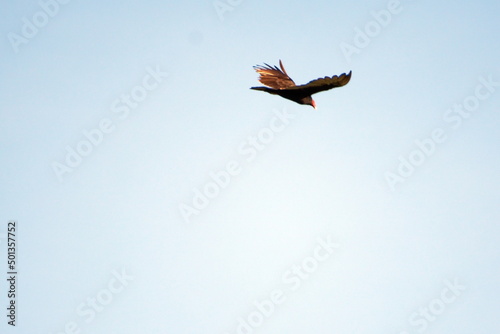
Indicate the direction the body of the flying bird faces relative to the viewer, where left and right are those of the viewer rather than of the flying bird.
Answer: facing the viewer and to the right of the viewer
